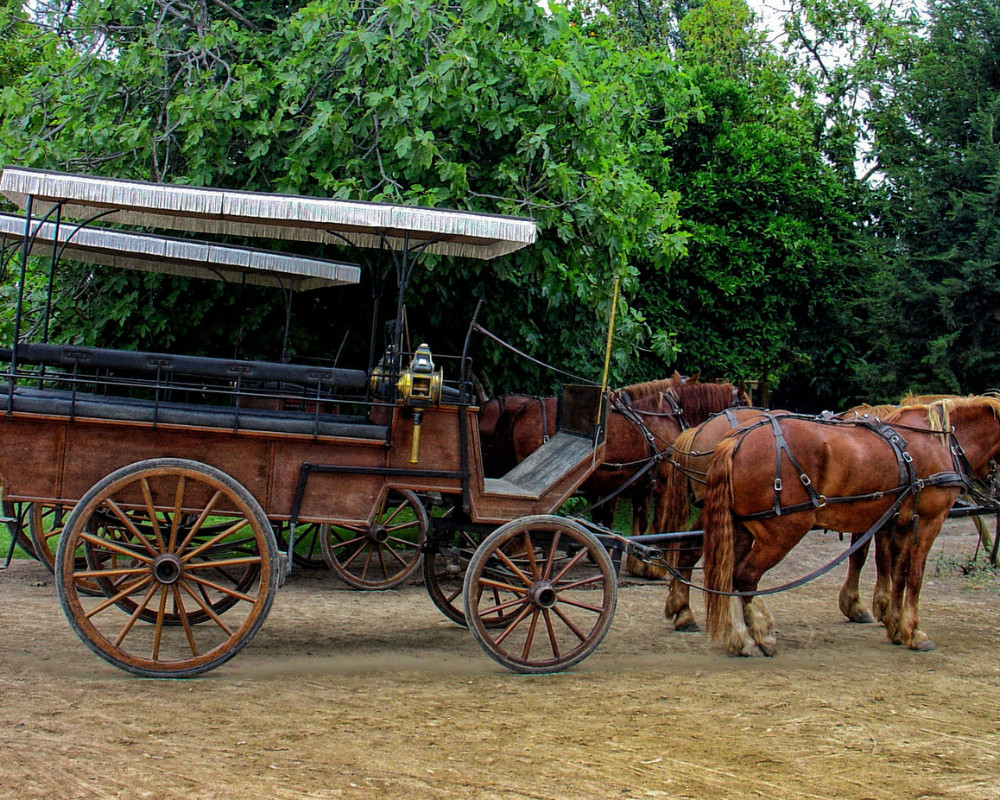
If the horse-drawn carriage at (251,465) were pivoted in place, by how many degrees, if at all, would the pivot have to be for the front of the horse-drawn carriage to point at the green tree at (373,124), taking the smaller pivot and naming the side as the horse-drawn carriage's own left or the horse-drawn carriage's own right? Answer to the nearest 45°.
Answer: approximately 90° to the horse-drawn carriage's own left

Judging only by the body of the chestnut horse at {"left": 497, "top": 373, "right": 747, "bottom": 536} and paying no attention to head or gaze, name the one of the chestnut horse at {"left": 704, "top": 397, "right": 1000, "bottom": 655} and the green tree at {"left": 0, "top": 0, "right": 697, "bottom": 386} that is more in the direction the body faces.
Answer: the chestnut horse

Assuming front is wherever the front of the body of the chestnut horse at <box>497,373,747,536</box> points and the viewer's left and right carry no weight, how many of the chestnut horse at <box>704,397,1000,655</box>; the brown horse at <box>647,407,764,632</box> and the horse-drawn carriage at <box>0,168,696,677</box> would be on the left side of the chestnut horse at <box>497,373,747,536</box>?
0

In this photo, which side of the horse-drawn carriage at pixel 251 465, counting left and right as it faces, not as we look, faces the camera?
right

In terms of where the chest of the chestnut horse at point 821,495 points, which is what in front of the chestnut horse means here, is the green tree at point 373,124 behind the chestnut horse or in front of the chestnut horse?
behind

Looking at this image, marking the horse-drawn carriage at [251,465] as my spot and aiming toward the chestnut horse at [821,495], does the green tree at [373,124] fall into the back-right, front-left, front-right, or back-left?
front-left

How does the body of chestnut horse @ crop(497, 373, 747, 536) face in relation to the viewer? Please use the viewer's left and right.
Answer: facing to the right of the viewer

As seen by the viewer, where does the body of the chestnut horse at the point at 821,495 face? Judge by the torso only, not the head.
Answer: to the viewer's right

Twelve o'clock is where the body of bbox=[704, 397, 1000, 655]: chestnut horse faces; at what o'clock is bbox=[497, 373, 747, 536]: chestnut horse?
bbox=[497, 373, 747, 536]: chestnut horse is roughly at 8 o'clock from bbox=[704, 397, 1000, 655]: chestnut horse.

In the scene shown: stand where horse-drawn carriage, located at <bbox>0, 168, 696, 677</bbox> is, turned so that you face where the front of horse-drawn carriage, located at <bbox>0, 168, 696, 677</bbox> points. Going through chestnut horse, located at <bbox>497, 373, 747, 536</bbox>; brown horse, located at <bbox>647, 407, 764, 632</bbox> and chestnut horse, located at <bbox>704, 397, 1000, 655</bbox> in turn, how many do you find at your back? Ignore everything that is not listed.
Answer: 0

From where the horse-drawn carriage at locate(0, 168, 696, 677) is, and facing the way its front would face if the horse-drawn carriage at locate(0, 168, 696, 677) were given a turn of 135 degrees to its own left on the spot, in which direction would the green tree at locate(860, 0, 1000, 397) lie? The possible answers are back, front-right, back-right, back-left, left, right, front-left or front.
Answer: right

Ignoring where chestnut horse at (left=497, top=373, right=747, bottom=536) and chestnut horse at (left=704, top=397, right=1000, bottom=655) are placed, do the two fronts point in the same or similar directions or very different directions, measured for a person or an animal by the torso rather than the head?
same or similar directions

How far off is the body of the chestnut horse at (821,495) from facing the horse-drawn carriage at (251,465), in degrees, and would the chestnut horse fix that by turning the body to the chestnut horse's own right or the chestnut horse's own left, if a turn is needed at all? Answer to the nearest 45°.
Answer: approximately 135° to the chestnut horse's own right
